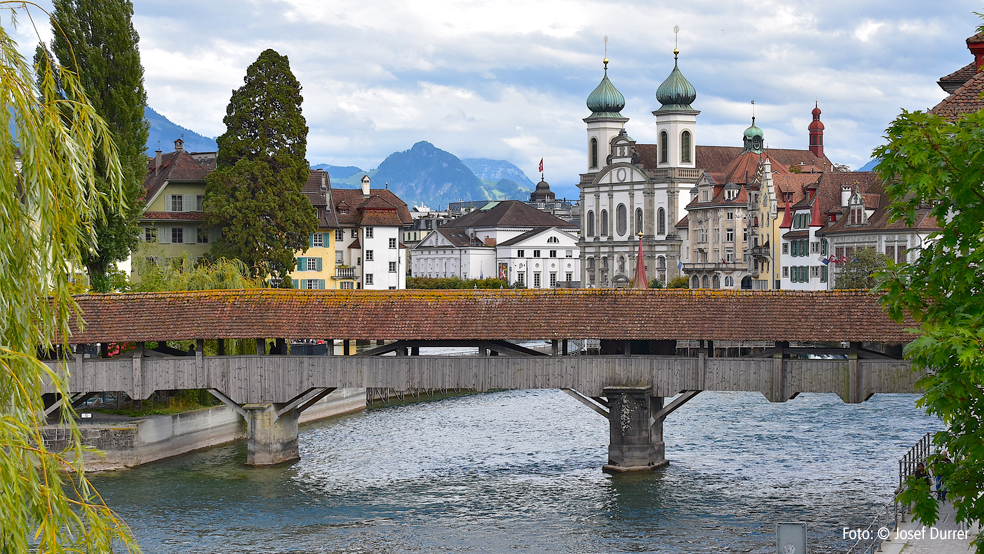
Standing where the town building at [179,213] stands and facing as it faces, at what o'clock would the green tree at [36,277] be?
The green tree is roughly at 12 o'clock from the town building.

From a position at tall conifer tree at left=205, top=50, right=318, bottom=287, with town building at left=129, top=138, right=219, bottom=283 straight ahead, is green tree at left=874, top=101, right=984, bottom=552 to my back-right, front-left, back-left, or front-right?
back-left

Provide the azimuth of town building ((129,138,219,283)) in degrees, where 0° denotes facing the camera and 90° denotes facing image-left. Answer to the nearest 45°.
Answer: approximately 0°

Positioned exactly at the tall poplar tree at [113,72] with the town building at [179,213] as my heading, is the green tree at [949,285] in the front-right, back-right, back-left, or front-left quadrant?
back-right

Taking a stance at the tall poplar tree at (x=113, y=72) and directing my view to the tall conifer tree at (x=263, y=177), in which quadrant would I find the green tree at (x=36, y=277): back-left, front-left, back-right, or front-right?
back-right

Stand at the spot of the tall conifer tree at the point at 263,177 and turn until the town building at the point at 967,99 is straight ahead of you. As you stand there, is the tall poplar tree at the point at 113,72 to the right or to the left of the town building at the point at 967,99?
right

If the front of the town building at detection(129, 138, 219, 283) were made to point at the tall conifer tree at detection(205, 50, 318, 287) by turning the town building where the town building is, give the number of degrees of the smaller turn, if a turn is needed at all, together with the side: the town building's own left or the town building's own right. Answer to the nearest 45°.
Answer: approximately 45° to the town building's own left
